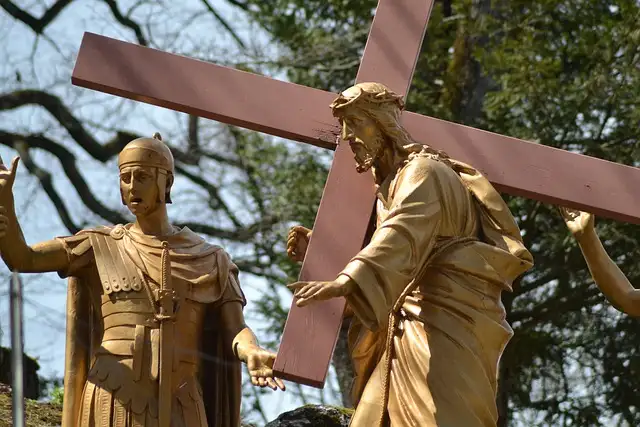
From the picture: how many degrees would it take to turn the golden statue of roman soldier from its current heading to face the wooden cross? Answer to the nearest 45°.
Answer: approximately 45° to its left

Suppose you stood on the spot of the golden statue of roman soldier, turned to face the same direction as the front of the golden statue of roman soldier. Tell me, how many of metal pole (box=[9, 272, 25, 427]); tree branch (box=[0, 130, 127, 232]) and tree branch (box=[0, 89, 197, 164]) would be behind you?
2

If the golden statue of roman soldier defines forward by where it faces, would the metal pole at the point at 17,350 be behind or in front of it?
in front

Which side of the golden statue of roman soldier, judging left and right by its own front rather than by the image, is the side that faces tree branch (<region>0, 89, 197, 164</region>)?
back

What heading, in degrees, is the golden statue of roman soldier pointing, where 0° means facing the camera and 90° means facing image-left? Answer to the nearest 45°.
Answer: approximately 0°

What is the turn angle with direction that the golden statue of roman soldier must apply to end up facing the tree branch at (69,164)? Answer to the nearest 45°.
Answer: approximately 180°

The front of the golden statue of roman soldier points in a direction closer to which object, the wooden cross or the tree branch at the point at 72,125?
the wooden cross
